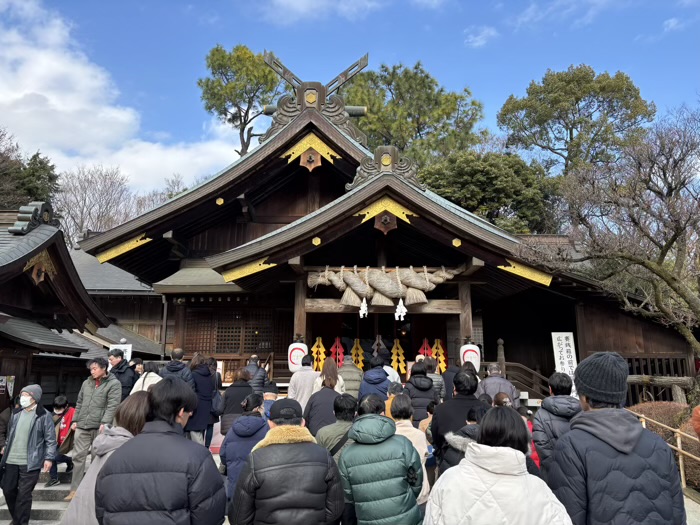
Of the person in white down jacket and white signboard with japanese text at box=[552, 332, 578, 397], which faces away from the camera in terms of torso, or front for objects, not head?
the person in white down jacket

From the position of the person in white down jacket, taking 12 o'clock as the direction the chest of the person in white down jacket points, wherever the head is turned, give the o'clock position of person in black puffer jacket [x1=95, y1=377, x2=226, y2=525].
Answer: The person in black puffer jacket is roughly at 9 o'clock from the person in white down jacket.

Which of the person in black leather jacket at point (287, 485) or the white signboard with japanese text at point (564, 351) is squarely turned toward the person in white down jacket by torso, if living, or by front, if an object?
the white signboard with japanese text

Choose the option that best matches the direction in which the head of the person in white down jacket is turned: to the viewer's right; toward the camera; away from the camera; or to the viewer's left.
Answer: away from the camera

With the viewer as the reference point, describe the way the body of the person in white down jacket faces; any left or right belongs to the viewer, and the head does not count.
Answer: facing away from the viewer

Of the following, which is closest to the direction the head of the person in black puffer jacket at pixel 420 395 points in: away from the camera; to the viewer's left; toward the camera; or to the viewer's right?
away from the camera

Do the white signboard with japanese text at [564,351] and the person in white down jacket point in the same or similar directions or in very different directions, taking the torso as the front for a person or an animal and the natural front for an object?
very different directions

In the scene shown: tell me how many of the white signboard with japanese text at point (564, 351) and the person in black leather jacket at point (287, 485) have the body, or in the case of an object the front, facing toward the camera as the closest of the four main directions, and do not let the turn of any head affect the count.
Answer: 1

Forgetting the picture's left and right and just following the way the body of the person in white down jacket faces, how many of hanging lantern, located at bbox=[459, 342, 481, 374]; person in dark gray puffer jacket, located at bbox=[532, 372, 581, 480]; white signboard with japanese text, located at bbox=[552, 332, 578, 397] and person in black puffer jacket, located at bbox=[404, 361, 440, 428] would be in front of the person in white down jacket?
4

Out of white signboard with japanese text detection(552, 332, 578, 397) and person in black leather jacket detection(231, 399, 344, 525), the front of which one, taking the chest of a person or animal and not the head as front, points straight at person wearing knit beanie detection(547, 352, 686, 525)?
the white signboard with japanese text

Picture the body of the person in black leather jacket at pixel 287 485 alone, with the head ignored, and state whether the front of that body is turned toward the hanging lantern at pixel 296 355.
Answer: yes

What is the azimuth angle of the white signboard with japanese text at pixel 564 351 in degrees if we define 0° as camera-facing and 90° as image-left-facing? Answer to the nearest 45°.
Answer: approximately 0°

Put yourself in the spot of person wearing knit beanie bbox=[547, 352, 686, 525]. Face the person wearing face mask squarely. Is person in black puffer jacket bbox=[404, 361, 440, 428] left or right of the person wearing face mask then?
right

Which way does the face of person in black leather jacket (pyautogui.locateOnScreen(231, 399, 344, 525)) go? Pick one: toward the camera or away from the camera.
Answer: away from the camera

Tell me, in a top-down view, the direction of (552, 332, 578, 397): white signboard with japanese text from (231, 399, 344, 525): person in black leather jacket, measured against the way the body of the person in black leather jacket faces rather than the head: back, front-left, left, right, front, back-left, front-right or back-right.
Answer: front-right

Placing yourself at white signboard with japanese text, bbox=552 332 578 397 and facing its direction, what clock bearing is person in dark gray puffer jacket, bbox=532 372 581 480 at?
The person in dark gray puffer jacket is roughly at 12 o'clock from the white signboard with japanese text.

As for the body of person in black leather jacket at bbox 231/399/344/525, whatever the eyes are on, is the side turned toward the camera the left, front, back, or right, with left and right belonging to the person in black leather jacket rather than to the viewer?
back
